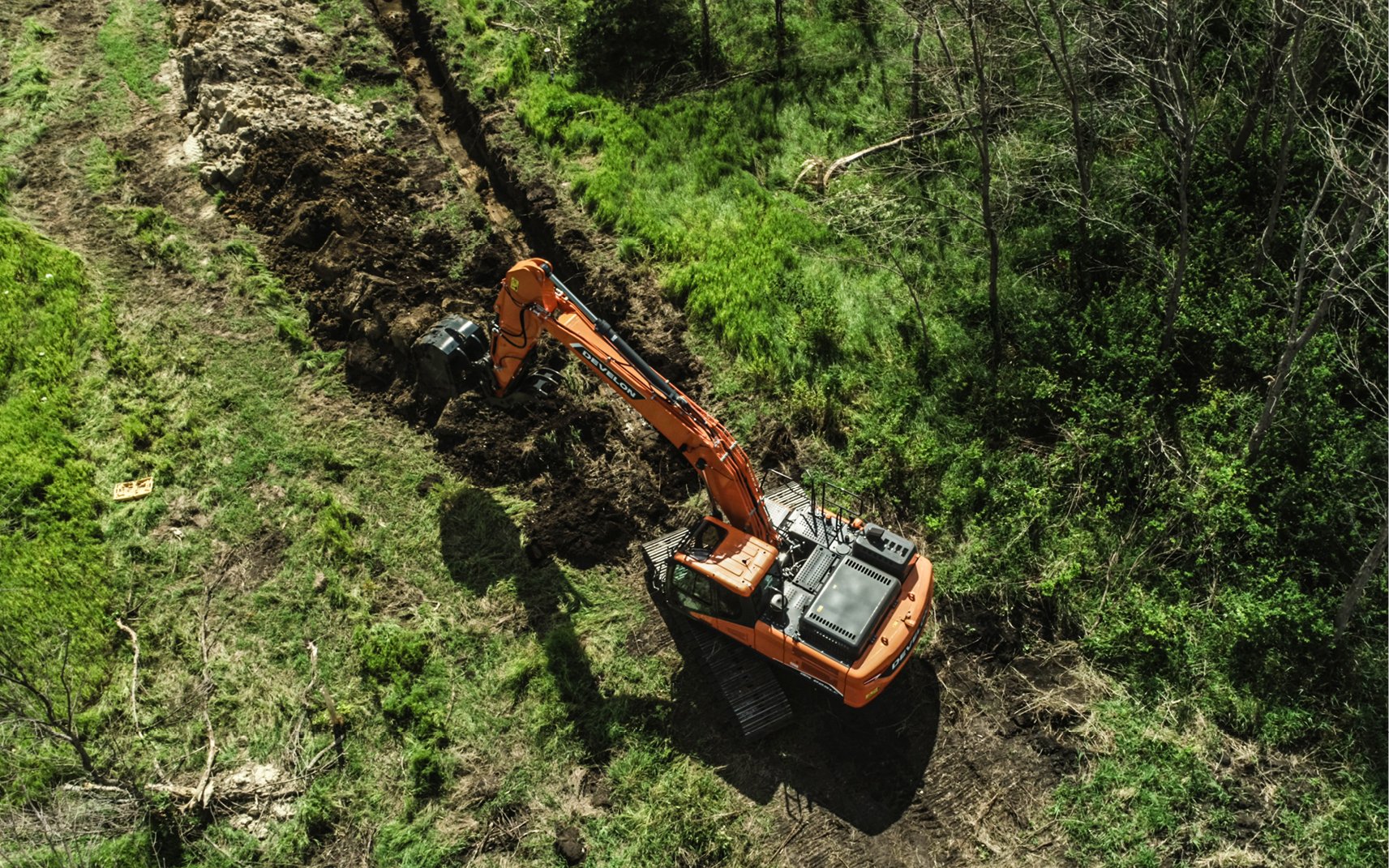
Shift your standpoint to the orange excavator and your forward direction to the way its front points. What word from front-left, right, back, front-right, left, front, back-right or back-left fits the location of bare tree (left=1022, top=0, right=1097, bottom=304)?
right

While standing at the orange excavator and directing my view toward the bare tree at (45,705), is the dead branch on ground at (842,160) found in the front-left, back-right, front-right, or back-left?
back-right

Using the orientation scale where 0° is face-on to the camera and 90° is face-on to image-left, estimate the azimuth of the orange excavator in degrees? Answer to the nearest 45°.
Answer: approximately 135°

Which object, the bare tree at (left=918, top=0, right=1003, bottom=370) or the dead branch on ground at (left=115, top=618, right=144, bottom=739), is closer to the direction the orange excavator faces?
the dead branch on ground

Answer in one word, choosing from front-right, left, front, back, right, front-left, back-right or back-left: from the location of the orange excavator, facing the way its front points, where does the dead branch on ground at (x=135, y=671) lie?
front-left

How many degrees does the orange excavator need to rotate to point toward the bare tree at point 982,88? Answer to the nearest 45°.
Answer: approximately 90° to its right

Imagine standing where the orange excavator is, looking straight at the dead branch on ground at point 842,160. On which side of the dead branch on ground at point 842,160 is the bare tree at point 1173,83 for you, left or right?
right

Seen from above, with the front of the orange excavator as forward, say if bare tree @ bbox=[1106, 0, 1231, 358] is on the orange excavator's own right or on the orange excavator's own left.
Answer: on the orange excavator's own right

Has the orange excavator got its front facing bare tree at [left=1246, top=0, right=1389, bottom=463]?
no

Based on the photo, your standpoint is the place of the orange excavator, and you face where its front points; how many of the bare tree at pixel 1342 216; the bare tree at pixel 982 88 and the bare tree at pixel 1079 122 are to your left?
0
